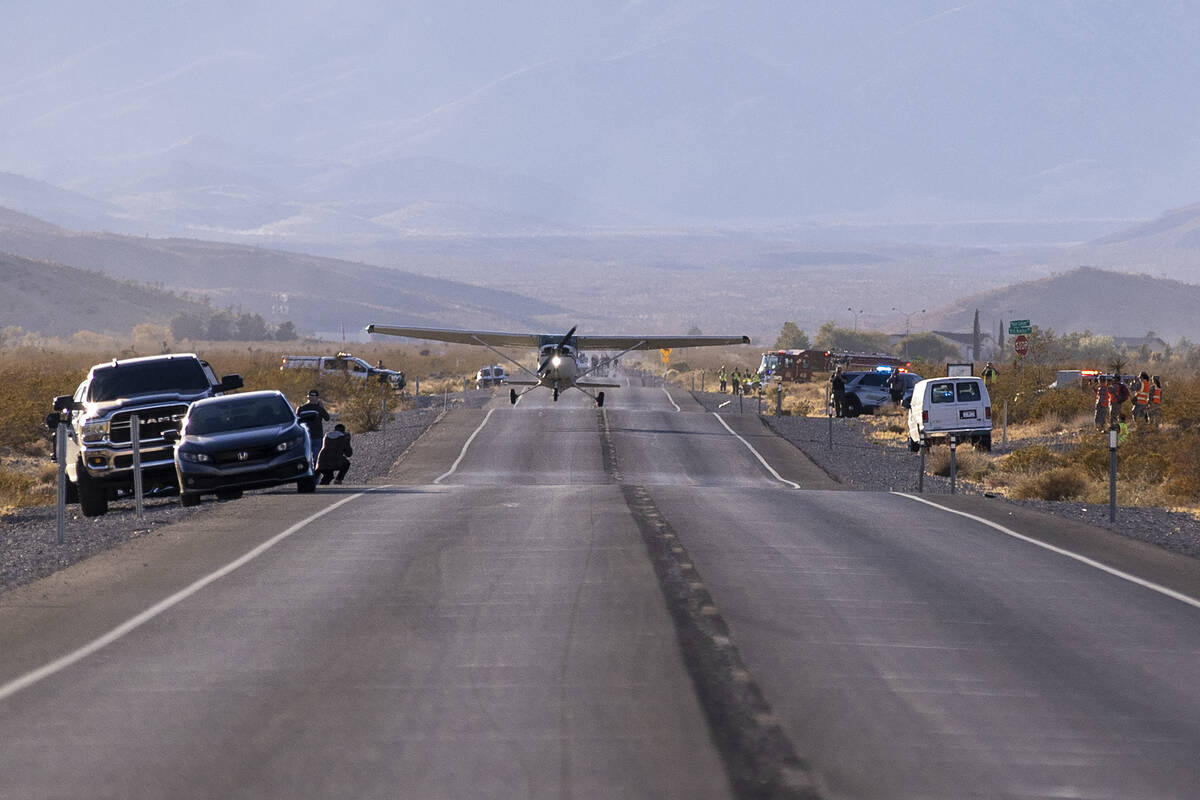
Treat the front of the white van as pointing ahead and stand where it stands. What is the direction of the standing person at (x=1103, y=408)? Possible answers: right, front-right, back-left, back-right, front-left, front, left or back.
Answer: front-right

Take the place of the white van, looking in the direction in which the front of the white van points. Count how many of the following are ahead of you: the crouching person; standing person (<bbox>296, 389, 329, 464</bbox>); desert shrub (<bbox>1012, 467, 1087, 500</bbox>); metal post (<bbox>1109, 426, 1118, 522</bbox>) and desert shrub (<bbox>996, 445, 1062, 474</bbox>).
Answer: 0

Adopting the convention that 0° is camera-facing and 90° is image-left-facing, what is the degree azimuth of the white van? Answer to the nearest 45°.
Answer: approximately 180°

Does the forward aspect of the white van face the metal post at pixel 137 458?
no

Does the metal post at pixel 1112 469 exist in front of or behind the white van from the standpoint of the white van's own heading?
behind

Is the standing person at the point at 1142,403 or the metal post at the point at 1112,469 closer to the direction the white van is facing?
the standing person

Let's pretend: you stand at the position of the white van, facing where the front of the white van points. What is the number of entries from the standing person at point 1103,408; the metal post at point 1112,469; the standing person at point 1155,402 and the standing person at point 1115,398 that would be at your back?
1

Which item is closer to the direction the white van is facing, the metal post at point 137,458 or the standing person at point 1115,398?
the standing person

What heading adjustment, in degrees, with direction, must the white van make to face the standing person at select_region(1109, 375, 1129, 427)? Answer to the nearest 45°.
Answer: approximately 45° to its right

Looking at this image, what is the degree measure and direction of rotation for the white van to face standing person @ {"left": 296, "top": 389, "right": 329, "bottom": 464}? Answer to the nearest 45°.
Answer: approximately 135° to its left

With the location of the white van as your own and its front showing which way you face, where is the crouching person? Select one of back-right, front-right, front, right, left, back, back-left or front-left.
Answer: back-left

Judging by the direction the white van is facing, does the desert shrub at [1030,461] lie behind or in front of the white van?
behind

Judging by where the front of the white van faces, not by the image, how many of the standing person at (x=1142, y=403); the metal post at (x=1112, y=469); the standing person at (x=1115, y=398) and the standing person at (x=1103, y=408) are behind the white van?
1
